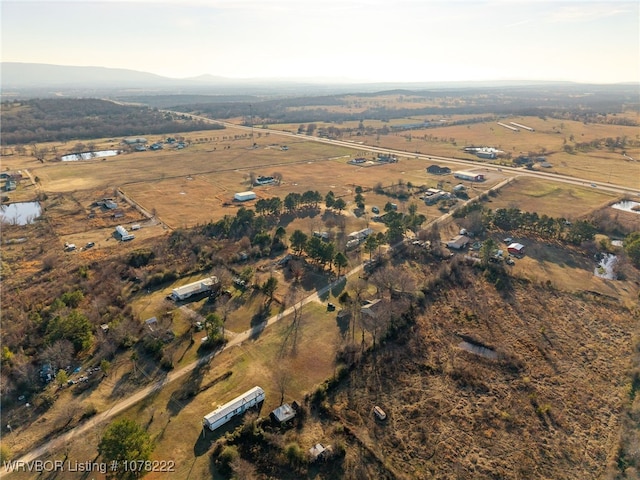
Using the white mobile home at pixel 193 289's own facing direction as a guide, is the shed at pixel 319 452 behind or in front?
in front

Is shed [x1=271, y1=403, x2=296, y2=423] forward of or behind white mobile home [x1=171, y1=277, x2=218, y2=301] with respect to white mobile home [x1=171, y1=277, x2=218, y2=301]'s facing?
forward

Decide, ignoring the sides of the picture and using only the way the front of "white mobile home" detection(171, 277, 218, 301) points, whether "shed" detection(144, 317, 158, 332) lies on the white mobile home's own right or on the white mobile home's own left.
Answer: on the white mobile home's own right

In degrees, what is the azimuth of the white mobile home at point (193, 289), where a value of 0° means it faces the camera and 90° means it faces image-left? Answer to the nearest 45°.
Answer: approximately 315°

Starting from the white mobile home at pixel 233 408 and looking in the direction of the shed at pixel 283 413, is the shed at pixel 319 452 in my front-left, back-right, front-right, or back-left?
front-right
